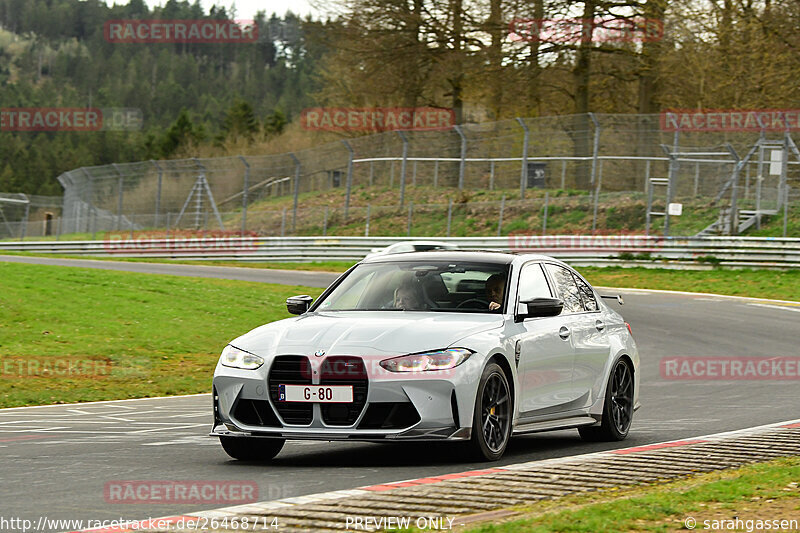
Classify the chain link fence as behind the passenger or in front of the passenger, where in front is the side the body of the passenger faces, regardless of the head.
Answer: behind

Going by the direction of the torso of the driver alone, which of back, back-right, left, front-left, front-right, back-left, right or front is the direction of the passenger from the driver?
front-right

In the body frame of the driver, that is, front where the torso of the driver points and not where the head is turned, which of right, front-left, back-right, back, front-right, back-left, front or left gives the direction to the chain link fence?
back-right

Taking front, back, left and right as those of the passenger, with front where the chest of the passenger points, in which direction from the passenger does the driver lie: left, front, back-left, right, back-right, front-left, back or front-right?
back-left

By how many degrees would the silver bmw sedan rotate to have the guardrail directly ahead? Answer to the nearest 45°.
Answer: approximately 135° to its right

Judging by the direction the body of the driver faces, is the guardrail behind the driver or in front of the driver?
behind

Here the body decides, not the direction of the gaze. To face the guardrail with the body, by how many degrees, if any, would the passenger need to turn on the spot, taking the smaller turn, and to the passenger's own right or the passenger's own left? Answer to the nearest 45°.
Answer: approximately 135° to the passenger's own right

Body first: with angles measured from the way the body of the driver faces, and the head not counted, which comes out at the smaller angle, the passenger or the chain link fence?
the passenger

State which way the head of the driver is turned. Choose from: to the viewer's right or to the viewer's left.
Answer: to the viewer's left

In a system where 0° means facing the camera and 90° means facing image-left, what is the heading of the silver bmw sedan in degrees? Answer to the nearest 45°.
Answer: approximately 45°

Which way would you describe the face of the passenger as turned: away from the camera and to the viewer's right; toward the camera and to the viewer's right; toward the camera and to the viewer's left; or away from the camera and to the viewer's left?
toward the camera and to the viewer's left

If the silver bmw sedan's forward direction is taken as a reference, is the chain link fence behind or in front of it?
behind

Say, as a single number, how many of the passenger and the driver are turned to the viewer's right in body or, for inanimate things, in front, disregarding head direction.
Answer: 0
